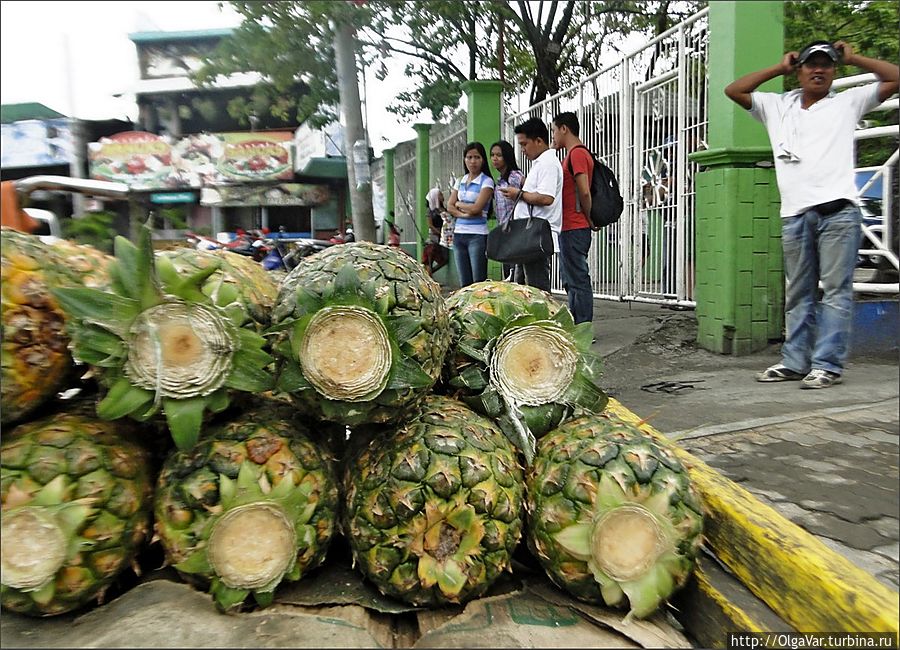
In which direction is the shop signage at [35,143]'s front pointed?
toward the camera

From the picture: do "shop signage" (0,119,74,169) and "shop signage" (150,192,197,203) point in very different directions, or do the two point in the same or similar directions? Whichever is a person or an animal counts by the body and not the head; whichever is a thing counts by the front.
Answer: same or similar directions

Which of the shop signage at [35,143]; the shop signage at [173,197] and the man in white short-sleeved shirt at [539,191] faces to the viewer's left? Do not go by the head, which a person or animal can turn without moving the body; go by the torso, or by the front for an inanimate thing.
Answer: the man in white short-sleeved shirt

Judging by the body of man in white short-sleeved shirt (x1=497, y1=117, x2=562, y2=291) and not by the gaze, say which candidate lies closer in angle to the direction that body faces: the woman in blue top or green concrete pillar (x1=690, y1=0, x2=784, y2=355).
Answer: the woman in blue top

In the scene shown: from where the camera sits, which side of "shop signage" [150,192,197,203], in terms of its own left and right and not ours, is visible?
front

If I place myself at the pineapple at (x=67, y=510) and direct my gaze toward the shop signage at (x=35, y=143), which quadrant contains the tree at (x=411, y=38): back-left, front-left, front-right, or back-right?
front-right

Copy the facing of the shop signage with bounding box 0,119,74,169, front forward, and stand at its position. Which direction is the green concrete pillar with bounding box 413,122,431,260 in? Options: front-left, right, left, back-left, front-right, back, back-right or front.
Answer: back-left

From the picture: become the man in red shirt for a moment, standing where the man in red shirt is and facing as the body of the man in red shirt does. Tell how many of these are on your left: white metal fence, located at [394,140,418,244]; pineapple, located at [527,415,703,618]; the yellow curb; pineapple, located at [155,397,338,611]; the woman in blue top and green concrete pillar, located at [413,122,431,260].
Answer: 3

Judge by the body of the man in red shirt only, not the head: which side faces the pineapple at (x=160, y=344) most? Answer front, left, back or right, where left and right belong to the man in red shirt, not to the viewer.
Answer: left

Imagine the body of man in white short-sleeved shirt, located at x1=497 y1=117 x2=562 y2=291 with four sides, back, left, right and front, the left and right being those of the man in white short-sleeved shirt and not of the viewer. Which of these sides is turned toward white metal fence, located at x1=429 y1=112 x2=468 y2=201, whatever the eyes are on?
right

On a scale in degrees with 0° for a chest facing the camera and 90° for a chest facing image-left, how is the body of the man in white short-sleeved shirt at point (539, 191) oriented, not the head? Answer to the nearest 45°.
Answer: approximately 90°

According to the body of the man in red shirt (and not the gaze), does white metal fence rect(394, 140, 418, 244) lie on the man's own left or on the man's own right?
on the man's own right

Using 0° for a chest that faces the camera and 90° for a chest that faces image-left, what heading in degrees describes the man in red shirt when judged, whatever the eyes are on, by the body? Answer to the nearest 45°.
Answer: approximately 90°
